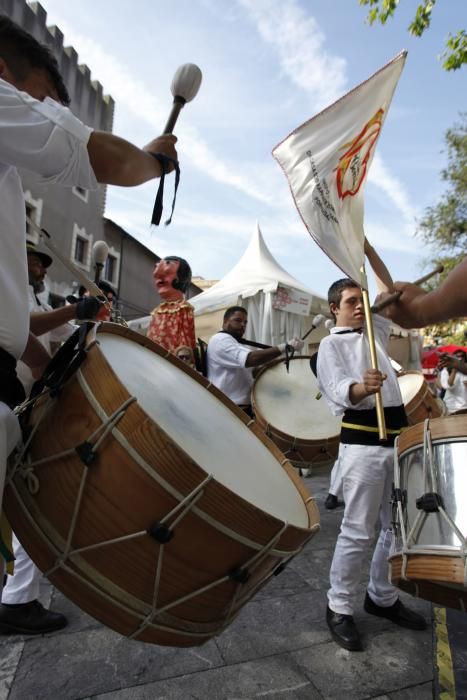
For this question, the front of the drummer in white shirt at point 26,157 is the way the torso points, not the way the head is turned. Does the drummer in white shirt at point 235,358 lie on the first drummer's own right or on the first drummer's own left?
on the first drummer's own left

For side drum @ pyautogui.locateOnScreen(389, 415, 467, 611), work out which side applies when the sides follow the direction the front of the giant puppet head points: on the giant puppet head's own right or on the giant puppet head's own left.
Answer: on the giant puppet head's own left

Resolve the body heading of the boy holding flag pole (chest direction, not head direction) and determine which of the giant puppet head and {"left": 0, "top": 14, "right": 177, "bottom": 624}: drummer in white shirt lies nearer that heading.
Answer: the drummer in white shirt

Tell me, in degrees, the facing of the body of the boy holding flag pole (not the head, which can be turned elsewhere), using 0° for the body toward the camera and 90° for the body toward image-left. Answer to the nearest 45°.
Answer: approximately 315°

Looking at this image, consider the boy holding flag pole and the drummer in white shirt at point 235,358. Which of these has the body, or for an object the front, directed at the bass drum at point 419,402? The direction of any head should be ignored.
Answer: the drummer in white shirt

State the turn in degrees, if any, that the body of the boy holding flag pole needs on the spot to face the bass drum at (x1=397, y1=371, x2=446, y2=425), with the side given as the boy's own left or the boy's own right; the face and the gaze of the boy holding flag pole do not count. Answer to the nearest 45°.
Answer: approximately 135° to the boy's own left

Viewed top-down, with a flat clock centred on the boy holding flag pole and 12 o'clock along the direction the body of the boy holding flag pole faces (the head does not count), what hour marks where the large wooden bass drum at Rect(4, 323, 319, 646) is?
The large wooden bass drum is roughly at 2 o'clock from the boy holding flag pole.

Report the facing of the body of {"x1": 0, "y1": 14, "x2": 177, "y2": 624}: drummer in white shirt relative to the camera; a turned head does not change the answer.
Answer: to the viewer's right

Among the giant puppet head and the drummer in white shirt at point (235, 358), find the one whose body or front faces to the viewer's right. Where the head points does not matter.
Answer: the drummer in white shirt

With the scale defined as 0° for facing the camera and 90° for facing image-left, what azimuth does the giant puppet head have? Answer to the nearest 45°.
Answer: approximately 45°

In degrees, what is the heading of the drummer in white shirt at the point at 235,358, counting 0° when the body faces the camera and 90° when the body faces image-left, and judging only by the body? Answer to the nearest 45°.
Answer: approximately 270°
